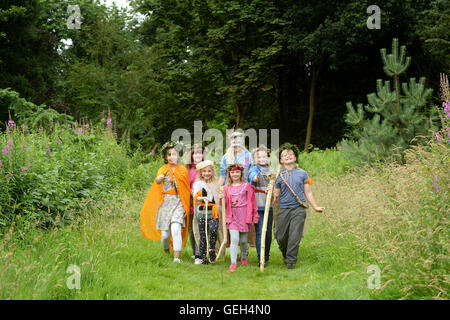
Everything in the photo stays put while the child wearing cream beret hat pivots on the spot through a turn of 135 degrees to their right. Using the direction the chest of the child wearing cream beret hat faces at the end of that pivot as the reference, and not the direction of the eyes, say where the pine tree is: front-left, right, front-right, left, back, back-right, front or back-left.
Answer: right

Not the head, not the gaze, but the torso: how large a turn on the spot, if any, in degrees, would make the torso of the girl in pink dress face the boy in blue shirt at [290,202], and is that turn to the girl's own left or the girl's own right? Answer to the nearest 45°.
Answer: approximately 90° to the girl's own left

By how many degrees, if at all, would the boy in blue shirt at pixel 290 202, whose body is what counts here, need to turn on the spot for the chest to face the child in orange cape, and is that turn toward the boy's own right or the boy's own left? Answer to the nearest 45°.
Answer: approximately 90° to the boy's own right

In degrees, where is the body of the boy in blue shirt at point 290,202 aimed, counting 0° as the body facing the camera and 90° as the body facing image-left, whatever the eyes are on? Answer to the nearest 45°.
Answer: approximately 0°

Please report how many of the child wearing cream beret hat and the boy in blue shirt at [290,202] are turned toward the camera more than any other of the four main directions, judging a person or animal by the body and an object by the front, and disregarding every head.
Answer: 2

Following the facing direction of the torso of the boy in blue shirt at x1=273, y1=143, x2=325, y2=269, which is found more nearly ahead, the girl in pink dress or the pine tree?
the girl in pink dress

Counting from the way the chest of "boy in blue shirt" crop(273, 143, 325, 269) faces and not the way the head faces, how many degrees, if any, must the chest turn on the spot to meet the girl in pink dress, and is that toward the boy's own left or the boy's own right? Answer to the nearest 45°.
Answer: approximately 90° to the boy's own right
